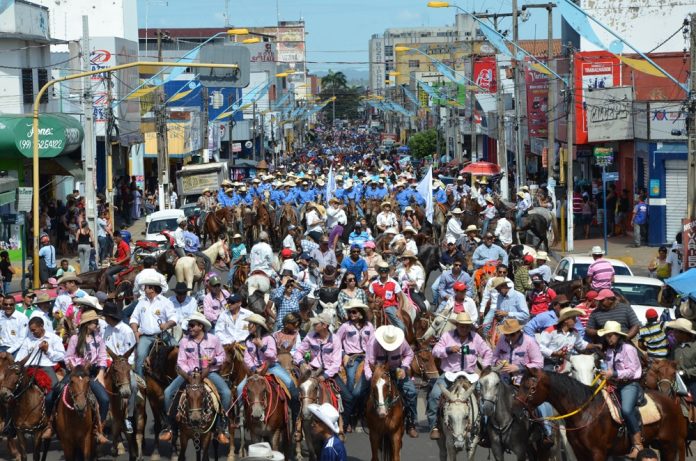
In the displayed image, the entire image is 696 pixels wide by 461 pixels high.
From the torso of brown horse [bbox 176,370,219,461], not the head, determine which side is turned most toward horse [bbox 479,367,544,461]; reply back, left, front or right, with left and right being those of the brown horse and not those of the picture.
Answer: left

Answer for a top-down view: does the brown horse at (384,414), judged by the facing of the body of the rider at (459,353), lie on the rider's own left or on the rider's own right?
on the rider's own right

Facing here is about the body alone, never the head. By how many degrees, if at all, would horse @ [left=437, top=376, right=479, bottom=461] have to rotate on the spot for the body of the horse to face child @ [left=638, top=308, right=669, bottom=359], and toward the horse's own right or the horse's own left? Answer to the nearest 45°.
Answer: approximately 135° to the horse's own left

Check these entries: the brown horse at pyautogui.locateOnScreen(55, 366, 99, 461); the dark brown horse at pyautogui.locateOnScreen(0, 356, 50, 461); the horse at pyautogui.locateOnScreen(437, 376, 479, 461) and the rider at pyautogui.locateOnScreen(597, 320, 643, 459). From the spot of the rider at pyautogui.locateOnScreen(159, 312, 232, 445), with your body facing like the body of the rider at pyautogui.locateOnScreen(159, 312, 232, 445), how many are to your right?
2

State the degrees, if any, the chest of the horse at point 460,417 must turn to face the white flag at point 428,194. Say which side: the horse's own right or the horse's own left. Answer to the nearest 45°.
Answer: approximately 180°

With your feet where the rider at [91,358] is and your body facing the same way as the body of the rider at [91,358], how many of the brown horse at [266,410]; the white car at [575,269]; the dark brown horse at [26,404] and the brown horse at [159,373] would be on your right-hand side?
1

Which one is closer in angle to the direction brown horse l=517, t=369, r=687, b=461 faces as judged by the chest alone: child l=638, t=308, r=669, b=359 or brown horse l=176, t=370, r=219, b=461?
the brown horse

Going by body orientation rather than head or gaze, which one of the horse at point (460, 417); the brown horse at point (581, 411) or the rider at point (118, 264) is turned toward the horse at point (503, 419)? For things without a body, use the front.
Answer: the brown horse
